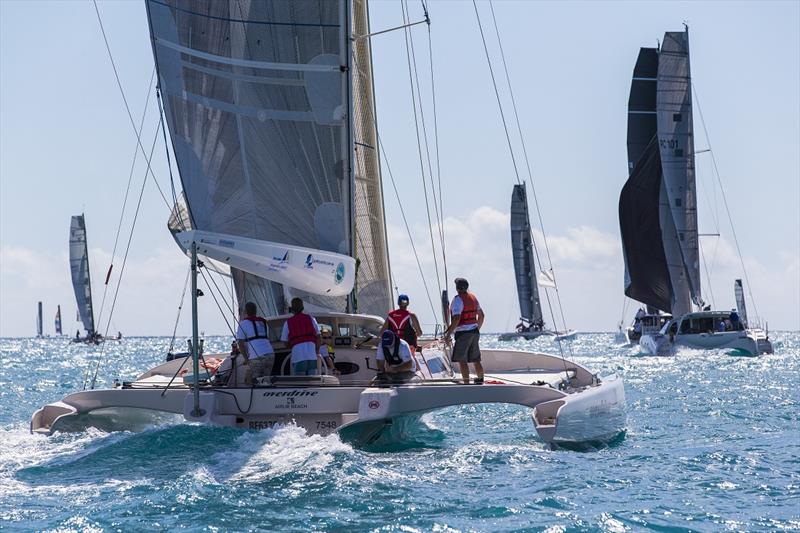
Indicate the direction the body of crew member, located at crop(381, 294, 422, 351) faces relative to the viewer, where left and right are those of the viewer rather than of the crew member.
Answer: facing away from the viewer

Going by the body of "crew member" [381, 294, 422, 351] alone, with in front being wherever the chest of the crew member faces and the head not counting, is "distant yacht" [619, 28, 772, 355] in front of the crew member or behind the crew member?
in front

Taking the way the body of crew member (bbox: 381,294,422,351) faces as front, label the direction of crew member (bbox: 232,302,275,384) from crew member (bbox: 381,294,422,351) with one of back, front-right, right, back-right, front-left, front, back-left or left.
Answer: left

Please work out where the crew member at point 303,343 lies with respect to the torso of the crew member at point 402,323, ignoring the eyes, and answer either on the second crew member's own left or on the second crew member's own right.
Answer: on the second crew member's own left

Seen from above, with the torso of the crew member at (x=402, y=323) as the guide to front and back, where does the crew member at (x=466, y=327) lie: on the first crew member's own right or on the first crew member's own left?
on the first crew member's own right

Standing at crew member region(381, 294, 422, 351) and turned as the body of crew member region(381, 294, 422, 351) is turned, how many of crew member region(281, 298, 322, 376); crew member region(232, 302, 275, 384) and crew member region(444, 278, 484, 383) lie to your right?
1
